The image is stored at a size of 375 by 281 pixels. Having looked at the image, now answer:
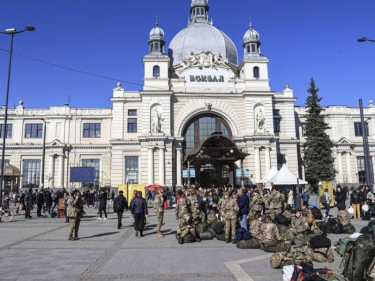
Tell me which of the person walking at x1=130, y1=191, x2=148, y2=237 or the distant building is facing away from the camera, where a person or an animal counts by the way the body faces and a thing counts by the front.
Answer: the person walking

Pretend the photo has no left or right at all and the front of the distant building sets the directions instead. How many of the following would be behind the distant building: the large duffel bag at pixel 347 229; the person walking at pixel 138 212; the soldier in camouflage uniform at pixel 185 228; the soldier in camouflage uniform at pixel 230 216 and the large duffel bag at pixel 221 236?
0

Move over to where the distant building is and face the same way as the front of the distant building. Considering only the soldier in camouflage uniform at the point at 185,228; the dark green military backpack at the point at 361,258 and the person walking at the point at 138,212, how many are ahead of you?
3

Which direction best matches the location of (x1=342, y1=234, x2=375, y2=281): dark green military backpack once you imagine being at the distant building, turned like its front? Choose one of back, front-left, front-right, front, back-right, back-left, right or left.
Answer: front

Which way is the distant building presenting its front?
toward the camera

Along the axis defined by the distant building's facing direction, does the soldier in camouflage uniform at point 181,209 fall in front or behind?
in front

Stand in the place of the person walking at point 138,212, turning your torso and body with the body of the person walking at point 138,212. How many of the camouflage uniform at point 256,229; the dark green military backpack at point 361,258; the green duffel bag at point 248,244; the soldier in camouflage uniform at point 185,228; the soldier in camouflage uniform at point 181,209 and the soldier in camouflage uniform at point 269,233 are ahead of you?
0

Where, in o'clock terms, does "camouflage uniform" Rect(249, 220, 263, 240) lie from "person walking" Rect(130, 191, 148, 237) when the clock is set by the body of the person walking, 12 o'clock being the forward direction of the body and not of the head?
The camouflage uniform is roughly at 4 o'clock from the person walking.

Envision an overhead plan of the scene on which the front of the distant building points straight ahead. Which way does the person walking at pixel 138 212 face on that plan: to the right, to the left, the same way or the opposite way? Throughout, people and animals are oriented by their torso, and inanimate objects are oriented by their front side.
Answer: the opposite way

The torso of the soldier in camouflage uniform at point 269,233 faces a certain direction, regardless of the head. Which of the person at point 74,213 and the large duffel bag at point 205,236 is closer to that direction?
the large duffel bag

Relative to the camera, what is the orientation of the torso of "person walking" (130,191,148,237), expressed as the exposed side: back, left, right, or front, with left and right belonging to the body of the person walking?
back

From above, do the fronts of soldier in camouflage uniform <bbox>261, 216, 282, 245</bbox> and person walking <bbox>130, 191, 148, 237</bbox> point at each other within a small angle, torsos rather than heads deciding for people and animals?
no
